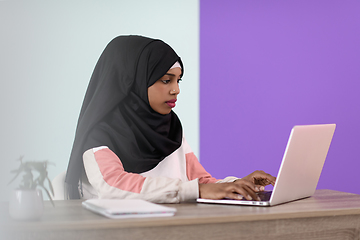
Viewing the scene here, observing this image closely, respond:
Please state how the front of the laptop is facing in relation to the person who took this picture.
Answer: facing away from the viewer and to the left of the viewer

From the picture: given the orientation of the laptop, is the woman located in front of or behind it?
in front

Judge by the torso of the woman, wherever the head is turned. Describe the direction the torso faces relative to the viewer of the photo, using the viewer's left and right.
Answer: facing the viewer and to the right of the viewer

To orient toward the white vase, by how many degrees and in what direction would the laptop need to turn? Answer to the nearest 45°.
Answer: approximately 90° to its left

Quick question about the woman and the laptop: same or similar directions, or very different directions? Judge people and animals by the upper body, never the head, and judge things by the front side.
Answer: very different directions

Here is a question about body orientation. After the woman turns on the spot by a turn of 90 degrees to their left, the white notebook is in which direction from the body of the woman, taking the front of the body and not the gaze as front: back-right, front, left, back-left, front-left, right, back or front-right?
back-right

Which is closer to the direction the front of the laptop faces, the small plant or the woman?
the woman
